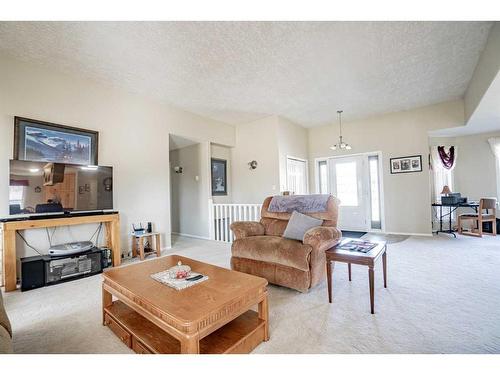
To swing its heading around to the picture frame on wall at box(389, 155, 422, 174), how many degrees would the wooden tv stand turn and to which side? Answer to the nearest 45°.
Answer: approximately 45° to its left

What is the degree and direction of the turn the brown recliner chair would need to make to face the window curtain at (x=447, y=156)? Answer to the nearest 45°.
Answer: approximately 180°

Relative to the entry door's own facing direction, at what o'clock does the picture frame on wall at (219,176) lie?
The picture frame on wall is roughly at 2 o'clock from the entry door.

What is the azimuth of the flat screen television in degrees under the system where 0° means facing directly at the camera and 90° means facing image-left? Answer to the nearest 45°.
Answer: approximately 315°

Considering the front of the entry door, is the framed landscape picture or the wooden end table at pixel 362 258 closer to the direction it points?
the wooden end table

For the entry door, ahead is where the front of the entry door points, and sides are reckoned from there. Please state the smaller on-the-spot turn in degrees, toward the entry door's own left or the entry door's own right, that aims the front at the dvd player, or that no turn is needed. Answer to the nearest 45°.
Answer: approximately 45° to the entry door's own right

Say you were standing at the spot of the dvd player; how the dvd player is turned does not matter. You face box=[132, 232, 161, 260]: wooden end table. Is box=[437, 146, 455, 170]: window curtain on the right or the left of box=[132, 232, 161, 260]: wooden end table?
right

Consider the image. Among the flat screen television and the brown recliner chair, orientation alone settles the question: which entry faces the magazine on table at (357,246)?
the flat screen television

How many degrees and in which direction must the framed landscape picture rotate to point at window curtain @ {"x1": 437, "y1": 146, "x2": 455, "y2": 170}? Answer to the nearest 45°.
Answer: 0° — it already faces it

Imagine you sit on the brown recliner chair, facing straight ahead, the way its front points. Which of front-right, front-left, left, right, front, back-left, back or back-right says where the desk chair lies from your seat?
back
